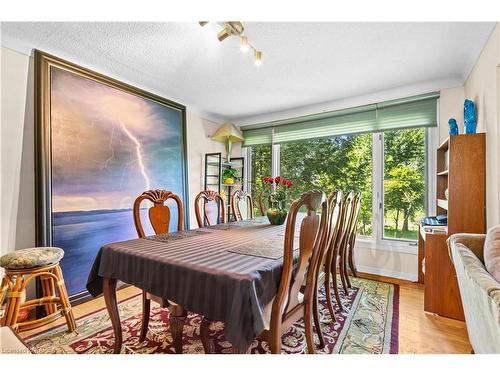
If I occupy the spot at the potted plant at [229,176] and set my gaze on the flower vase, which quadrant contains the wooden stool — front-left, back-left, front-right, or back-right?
front-right

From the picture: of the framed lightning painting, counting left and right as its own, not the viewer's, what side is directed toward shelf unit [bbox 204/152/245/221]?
left

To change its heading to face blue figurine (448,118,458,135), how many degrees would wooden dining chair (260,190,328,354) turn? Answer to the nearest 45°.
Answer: approximately 90° to its right

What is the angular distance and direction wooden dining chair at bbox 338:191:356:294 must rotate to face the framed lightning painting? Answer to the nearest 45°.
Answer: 0° — it already faces it

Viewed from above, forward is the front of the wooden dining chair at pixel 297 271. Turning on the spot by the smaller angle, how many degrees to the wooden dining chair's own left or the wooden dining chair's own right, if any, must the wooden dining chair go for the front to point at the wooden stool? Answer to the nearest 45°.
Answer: approximately 45° to the wooden dining chair's own left

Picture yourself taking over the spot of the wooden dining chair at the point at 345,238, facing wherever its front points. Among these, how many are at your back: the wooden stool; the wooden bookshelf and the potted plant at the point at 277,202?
1

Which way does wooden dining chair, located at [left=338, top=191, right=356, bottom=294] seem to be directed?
to the viewer's left

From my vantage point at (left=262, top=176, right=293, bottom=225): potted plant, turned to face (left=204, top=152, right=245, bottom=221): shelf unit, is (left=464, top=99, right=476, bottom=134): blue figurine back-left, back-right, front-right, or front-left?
back-right

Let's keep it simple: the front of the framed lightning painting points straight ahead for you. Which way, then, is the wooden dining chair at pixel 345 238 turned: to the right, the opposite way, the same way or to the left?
the opposite way

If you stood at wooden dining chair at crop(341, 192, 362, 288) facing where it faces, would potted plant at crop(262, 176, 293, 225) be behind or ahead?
ahead

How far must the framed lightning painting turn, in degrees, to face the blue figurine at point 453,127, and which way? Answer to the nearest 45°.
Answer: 0° — it already faces it
